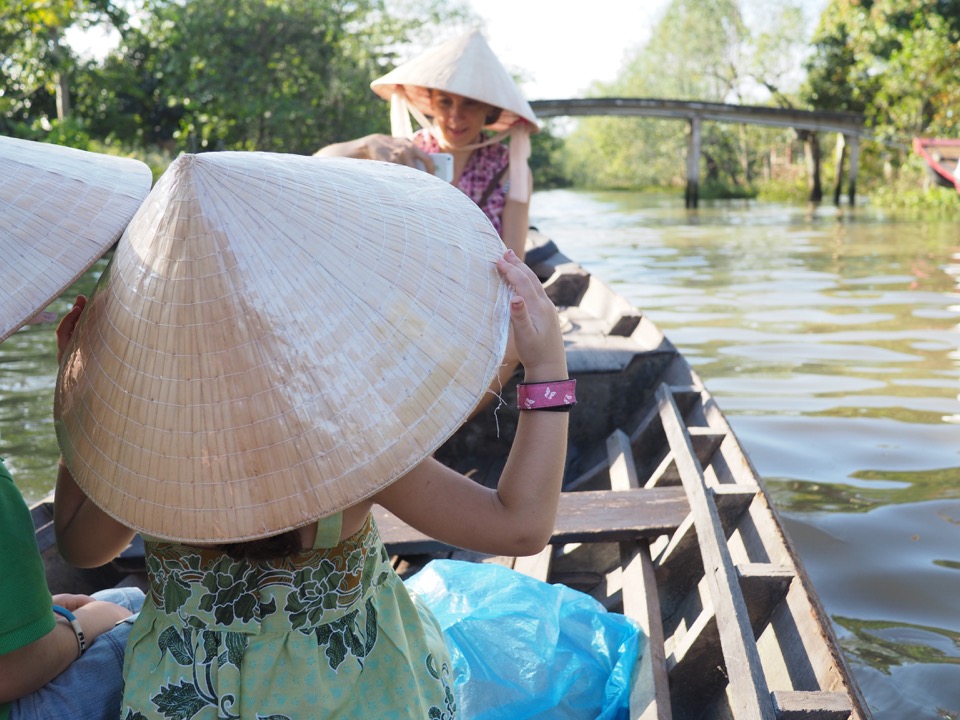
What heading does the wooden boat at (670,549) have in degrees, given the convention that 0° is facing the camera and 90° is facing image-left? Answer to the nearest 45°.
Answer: approximately 180°

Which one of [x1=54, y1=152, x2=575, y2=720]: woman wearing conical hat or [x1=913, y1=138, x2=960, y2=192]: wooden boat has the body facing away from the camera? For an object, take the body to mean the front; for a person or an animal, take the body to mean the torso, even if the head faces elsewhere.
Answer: the woman wearing conical hat

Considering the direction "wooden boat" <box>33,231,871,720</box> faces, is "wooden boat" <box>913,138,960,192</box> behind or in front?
in front

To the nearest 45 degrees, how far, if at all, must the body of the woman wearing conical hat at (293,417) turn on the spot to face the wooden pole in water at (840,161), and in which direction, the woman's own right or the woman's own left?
approximately 45° to the woman's own right

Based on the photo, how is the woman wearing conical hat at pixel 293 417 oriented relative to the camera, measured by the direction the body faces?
away from the camera

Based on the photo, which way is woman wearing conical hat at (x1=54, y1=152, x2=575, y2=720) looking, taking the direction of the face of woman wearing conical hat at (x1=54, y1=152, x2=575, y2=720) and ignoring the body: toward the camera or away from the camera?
away from the camera

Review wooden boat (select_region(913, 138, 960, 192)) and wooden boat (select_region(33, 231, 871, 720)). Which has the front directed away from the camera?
wooden boat (select_region(33, 231, 871, 720))

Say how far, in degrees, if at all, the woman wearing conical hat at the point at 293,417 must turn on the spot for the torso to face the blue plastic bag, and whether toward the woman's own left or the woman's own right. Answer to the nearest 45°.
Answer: approximately 45° to the woman's own right

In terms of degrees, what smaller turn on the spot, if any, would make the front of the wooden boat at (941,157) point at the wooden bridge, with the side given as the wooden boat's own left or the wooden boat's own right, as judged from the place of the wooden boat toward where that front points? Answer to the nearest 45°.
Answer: approximately 45° to the wooden boat's own right

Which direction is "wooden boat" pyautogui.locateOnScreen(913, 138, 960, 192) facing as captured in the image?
to the viewer's left
